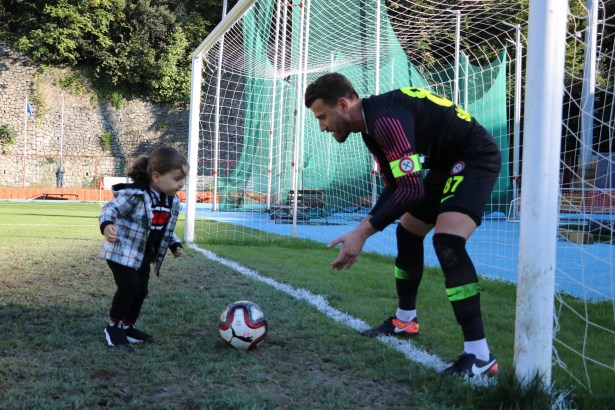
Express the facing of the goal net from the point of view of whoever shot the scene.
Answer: facing the viewer and to the left of the viewer

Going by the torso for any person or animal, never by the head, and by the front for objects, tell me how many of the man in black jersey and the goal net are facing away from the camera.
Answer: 0

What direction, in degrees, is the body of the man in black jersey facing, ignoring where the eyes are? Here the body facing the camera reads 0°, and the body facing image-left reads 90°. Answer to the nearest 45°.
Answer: approximately 90°

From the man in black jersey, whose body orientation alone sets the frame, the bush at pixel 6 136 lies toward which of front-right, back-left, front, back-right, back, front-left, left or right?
front-right

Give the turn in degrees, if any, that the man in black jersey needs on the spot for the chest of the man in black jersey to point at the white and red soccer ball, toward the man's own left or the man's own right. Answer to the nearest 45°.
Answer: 0° — they already face it

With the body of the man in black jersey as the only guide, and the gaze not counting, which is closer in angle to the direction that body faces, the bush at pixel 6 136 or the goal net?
the bush

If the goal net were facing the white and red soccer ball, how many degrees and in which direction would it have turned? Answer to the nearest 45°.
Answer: approximately 45° to its left

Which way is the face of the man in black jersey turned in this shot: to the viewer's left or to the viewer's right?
to the viewer's left

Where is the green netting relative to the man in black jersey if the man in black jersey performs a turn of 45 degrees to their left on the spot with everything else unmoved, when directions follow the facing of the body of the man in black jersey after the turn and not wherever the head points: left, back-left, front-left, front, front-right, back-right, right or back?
back-right
